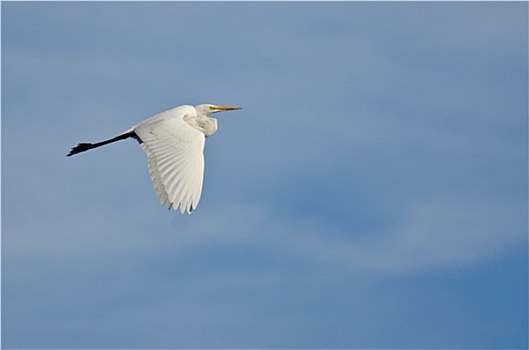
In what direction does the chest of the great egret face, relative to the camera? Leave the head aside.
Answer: to the viewer's right
